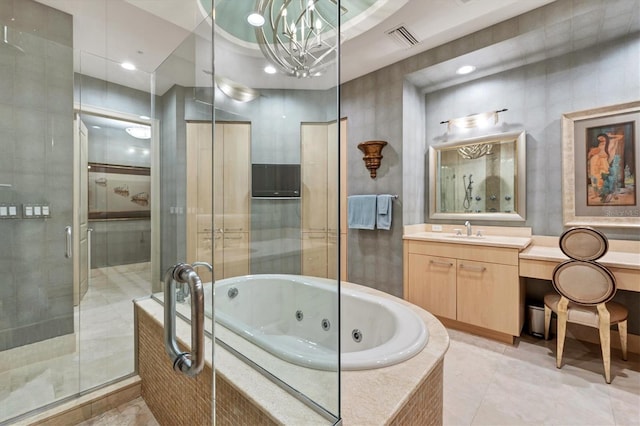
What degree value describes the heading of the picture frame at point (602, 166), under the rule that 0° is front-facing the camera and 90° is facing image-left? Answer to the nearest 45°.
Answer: approximately 45°

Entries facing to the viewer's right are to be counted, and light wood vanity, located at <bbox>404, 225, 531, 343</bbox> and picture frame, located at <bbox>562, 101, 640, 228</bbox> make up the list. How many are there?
0

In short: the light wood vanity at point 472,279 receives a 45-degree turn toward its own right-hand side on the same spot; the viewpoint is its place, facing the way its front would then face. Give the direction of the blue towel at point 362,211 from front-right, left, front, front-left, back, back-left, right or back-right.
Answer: front

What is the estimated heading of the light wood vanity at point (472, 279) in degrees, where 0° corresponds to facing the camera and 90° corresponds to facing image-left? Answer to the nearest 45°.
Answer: approximately 45°
